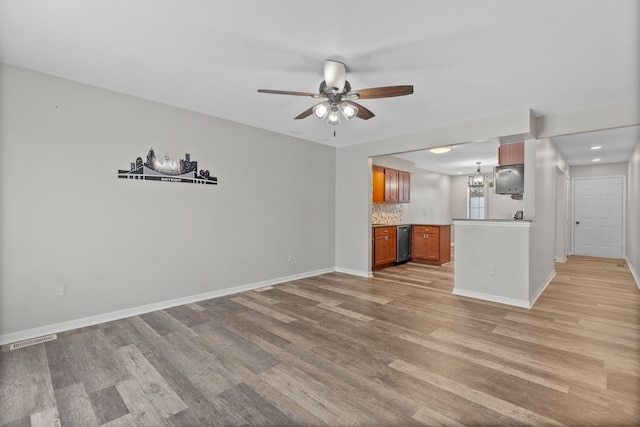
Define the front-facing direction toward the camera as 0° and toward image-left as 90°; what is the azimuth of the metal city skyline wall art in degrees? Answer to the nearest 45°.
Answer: approximately 315°

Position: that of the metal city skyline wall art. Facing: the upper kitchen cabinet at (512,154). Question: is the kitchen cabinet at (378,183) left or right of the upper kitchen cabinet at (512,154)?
left

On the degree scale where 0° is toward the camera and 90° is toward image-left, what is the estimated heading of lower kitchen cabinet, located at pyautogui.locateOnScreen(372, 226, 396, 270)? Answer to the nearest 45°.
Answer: approximately 315°

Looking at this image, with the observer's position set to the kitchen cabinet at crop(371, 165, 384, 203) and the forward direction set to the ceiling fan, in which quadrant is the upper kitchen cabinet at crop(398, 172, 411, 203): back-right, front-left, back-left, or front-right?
back-left

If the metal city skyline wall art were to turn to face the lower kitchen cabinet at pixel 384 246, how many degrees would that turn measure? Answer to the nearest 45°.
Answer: approximately 45° to its left
